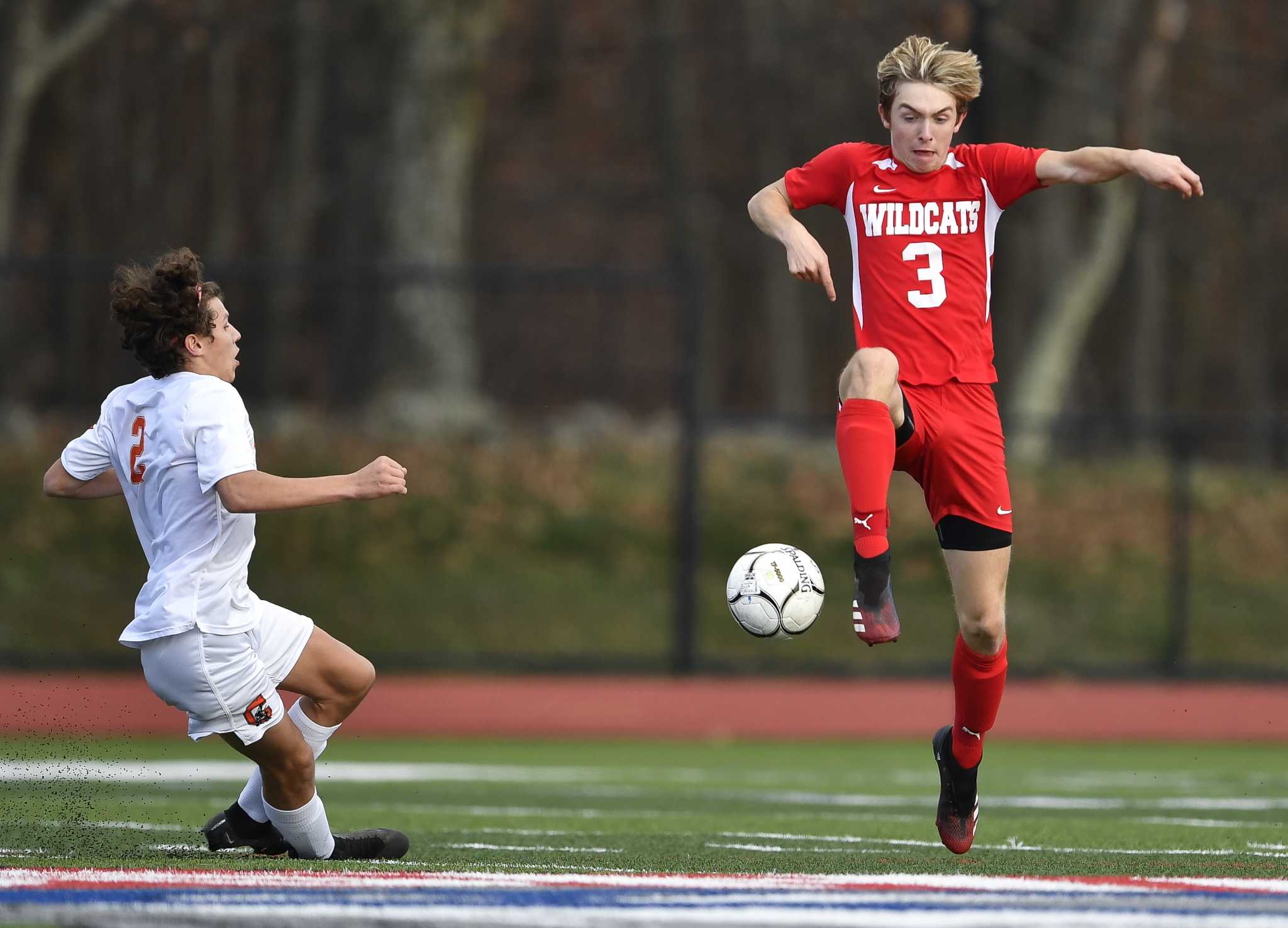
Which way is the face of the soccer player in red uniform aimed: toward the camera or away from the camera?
toward the camera

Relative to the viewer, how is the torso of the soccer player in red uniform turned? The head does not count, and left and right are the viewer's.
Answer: facing the viewer

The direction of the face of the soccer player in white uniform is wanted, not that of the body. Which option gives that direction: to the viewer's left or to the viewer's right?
to the viewer's right

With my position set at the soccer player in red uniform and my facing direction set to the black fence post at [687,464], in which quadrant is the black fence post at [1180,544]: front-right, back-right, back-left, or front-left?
front-right

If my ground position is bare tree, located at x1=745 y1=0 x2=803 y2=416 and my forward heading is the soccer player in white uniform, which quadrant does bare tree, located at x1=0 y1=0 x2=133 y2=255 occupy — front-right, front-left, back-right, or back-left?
front-right

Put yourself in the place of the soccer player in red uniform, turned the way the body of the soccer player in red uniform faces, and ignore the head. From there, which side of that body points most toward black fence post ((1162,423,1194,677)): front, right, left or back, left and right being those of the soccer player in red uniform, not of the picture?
back

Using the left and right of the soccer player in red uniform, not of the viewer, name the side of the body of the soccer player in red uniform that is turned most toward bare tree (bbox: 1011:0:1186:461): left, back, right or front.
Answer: back

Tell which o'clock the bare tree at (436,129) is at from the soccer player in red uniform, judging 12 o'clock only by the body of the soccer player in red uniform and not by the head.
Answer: The bare tree is roughly at 5 o'clock from the soccer player in red uniform.

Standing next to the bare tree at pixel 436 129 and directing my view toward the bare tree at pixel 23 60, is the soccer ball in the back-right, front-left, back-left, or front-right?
back-left

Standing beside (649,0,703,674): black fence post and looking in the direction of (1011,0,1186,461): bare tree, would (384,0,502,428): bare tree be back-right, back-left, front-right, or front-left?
front-left

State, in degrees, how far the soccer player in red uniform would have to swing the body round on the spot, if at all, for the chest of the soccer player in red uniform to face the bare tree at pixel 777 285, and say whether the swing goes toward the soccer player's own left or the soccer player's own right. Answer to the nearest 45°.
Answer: approximately 180°

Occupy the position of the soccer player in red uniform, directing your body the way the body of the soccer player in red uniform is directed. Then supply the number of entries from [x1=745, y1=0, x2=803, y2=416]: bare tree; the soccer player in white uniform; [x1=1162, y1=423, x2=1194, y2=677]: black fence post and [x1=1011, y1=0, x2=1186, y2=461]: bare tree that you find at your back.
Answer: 3
